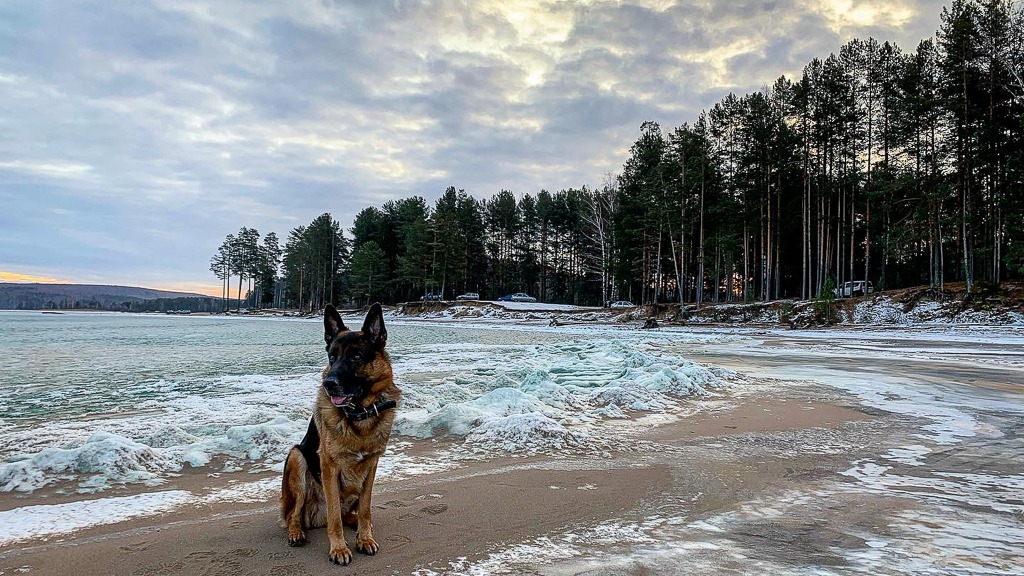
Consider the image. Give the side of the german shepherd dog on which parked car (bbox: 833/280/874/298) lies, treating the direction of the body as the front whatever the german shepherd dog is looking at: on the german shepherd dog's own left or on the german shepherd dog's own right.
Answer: on the german shepherd dog's own left

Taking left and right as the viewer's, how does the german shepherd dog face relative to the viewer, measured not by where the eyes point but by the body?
facing the viewer and to the right of the viewer
